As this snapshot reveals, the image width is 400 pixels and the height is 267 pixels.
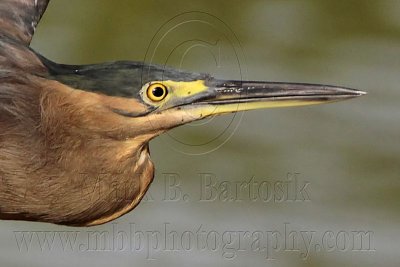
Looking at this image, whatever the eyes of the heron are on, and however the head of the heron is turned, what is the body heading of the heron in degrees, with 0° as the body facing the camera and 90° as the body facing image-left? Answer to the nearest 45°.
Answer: approximately 270°
